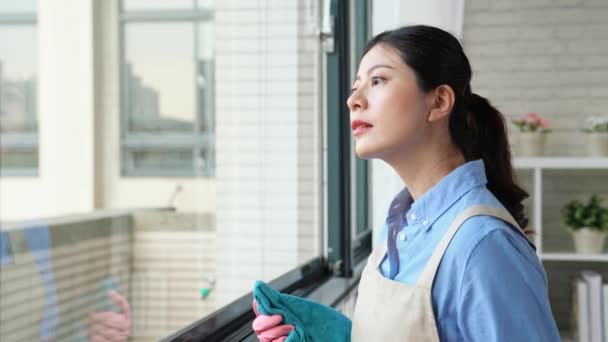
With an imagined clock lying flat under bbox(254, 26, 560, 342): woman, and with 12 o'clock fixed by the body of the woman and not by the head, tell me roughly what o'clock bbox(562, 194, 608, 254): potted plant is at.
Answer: The potted plant is roughly at 5 o'clock from the woman.

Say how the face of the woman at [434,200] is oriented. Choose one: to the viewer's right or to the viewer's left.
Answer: to the viewer's left

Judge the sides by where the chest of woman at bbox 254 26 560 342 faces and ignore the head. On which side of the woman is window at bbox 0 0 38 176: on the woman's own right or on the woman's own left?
on the woman's own right

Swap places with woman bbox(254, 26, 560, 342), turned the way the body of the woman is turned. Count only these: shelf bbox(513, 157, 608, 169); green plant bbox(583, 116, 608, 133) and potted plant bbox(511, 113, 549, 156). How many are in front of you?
0

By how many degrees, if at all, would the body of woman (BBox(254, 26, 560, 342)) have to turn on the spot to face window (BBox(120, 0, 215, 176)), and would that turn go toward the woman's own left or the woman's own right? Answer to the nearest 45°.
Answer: approximately 90° to the woman's own right

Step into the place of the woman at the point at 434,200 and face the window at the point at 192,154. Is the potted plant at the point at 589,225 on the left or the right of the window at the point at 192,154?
right

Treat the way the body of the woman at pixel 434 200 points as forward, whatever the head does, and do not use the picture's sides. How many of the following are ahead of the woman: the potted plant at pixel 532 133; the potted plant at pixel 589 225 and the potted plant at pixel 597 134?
0

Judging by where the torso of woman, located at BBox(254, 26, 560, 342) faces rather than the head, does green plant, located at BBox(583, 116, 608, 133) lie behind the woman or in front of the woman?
behind

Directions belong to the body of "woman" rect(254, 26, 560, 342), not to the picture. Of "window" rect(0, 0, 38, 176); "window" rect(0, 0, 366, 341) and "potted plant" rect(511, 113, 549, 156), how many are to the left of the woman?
0

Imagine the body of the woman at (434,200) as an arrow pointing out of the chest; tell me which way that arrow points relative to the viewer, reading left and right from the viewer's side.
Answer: facing the viewer and to the left of the viewer

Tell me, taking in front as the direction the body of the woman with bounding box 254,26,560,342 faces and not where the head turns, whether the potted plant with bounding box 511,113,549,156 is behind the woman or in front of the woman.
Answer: behind

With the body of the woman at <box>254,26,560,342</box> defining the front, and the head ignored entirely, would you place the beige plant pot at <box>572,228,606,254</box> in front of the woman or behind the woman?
behind

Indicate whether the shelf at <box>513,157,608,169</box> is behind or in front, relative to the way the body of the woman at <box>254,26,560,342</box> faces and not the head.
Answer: behind

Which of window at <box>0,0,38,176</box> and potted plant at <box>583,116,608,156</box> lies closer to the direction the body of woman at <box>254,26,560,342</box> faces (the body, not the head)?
the window
